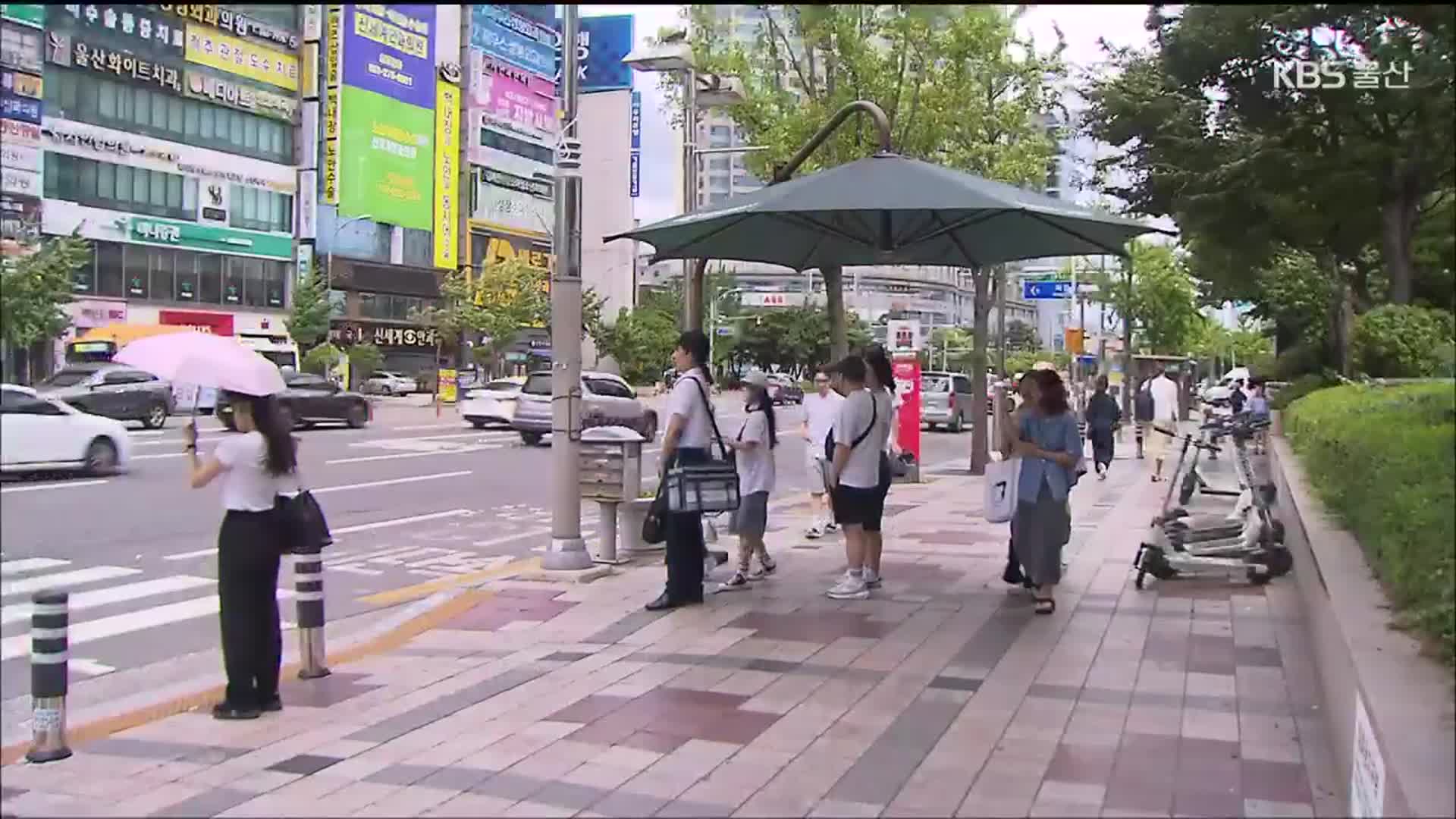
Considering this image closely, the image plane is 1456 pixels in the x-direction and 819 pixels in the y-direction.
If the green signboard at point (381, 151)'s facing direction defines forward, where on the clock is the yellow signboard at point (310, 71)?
The yellow signboard is roughly at 2 o'clock from the green signboard.

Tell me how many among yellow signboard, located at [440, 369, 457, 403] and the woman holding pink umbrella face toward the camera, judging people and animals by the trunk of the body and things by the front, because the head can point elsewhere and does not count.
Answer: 1

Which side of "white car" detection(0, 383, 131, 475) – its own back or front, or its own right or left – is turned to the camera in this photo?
right

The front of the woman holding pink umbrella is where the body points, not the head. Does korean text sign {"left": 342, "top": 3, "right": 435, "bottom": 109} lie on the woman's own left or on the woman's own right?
on the woman's own right

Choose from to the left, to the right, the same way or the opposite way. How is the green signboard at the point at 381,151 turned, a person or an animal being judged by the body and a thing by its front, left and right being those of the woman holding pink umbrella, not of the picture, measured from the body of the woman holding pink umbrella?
the opposite way

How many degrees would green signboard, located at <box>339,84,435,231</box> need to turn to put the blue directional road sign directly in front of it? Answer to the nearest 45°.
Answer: approximately 90° to its left
